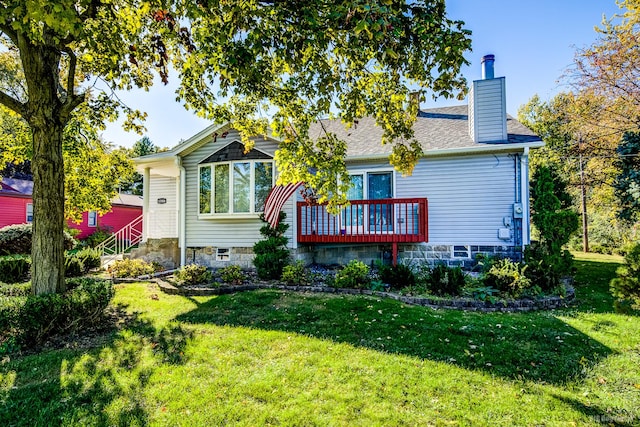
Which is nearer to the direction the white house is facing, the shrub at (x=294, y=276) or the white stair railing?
the shrub

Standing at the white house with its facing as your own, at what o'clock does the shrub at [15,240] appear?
The shrub is roughly at 3 o'clock from the white house.

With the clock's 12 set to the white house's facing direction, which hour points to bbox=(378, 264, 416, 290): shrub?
The shrub is roughly at 12 o'clock from the white house.

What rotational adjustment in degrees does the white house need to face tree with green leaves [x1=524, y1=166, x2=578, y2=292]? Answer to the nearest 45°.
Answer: approximately 45° to its left

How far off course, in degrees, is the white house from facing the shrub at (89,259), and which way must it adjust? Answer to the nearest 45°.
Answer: approximately 90° to its right

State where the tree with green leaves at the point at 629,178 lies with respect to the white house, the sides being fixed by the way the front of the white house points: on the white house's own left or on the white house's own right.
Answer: on the white house's own left

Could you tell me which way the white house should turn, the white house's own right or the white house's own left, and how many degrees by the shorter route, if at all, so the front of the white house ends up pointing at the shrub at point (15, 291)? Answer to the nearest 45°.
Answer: approximately 45° to the white house's own right

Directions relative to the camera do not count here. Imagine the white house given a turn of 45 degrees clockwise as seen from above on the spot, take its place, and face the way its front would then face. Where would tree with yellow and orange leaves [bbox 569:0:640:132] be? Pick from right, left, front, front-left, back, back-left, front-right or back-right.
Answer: back-left

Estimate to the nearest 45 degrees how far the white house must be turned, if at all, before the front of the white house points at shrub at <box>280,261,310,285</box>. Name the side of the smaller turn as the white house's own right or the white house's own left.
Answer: approximately 45° to the white house's own right

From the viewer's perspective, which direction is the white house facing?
toward the camera

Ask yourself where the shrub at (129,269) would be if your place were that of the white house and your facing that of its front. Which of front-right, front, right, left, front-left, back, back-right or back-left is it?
right

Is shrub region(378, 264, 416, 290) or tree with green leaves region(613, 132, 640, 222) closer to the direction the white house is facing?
the shrub

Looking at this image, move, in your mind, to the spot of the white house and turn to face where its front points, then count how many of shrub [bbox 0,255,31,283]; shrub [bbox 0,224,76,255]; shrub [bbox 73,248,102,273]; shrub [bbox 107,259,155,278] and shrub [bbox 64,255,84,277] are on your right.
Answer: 5

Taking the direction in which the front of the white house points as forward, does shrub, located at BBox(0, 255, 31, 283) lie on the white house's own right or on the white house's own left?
on the white house's own right

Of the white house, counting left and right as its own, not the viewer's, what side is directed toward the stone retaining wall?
front
